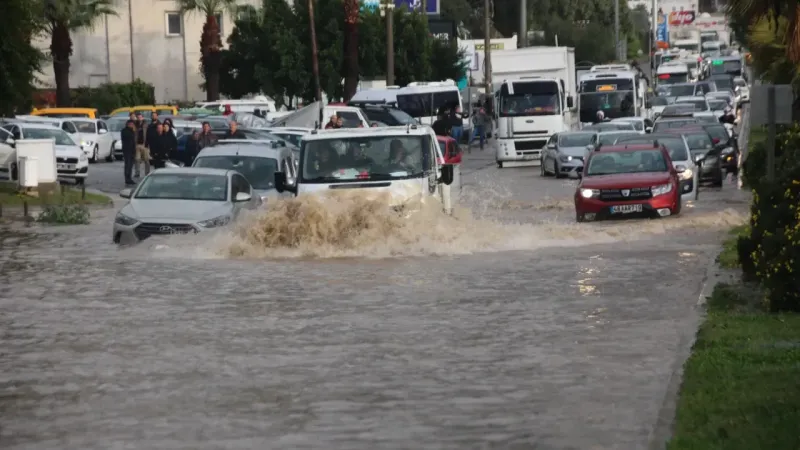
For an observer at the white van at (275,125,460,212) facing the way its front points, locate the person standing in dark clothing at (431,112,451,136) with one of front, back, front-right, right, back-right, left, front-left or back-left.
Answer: back

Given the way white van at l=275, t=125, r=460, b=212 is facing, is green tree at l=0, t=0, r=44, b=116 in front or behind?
behind

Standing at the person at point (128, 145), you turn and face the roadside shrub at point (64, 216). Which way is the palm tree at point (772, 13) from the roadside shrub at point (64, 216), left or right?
left

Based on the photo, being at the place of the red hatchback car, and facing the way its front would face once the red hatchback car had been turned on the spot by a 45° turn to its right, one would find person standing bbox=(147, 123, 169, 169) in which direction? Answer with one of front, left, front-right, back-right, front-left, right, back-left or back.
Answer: right
